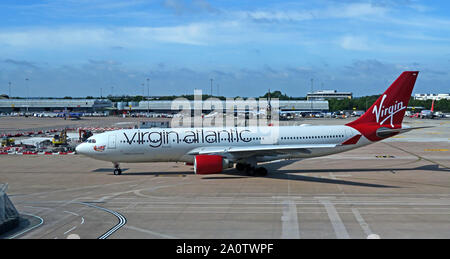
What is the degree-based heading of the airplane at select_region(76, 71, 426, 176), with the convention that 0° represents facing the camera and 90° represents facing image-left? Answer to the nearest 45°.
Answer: approximately 90°
